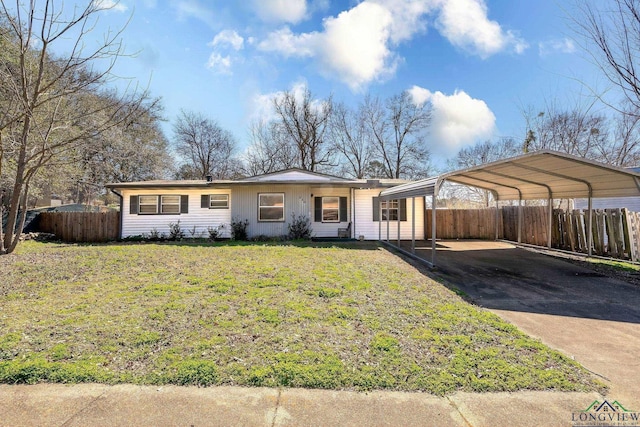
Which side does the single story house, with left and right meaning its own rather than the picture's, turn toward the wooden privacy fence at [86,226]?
right

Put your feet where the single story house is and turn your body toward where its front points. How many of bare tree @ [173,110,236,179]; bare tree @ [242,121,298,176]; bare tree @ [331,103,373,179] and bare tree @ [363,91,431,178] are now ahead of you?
0

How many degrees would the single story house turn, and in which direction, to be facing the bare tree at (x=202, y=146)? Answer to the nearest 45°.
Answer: approximately 180°

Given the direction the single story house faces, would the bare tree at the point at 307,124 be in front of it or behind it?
behind

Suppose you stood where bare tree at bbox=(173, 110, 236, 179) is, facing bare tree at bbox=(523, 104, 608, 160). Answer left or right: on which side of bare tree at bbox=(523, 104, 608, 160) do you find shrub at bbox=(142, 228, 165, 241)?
right

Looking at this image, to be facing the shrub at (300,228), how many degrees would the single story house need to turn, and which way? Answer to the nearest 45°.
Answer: approximately 45° to its left

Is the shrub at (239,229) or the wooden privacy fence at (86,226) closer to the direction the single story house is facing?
the shrub

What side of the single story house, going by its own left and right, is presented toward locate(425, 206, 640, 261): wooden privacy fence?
left

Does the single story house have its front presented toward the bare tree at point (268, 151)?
no

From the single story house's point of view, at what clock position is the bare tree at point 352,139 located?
The bare tree is roughly at 7 o'clock from the single story house.

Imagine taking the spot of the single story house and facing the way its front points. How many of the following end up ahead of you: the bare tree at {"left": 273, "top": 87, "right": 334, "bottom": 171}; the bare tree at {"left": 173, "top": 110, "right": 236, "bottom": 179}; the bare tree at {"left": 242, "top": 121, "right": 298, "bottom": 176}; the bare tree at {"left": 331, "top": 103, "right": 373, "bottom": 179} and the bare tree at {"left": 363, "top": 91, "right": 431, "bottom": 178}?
0

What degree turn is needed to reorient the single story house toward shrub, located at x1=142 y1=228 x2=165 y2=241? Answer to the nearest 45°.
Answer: approximately 90° to its right

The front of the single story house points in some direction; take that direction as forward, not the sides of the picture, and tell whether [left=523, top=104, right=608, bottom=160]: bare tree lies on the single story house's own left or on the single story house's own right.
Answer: on the single story house's own left

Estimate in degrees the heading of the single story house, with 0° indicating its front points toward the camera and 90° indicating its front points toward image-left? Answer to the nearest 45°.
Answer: approximately 0°
